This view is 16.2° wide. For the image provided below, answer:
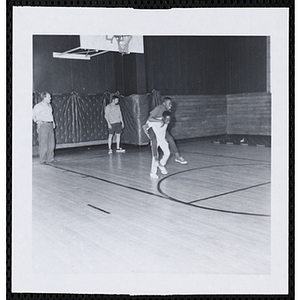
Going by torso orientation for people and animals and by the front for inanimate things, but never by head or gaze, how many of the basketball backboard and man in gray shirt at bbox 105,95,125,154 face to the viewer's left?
0

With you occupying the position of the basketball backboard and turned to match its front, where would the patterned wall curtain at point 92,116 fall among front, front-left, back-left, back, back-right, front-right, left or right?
back-left

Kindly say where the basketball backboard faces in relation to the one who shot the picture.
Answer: facing the viewer and to the right of the viewer
